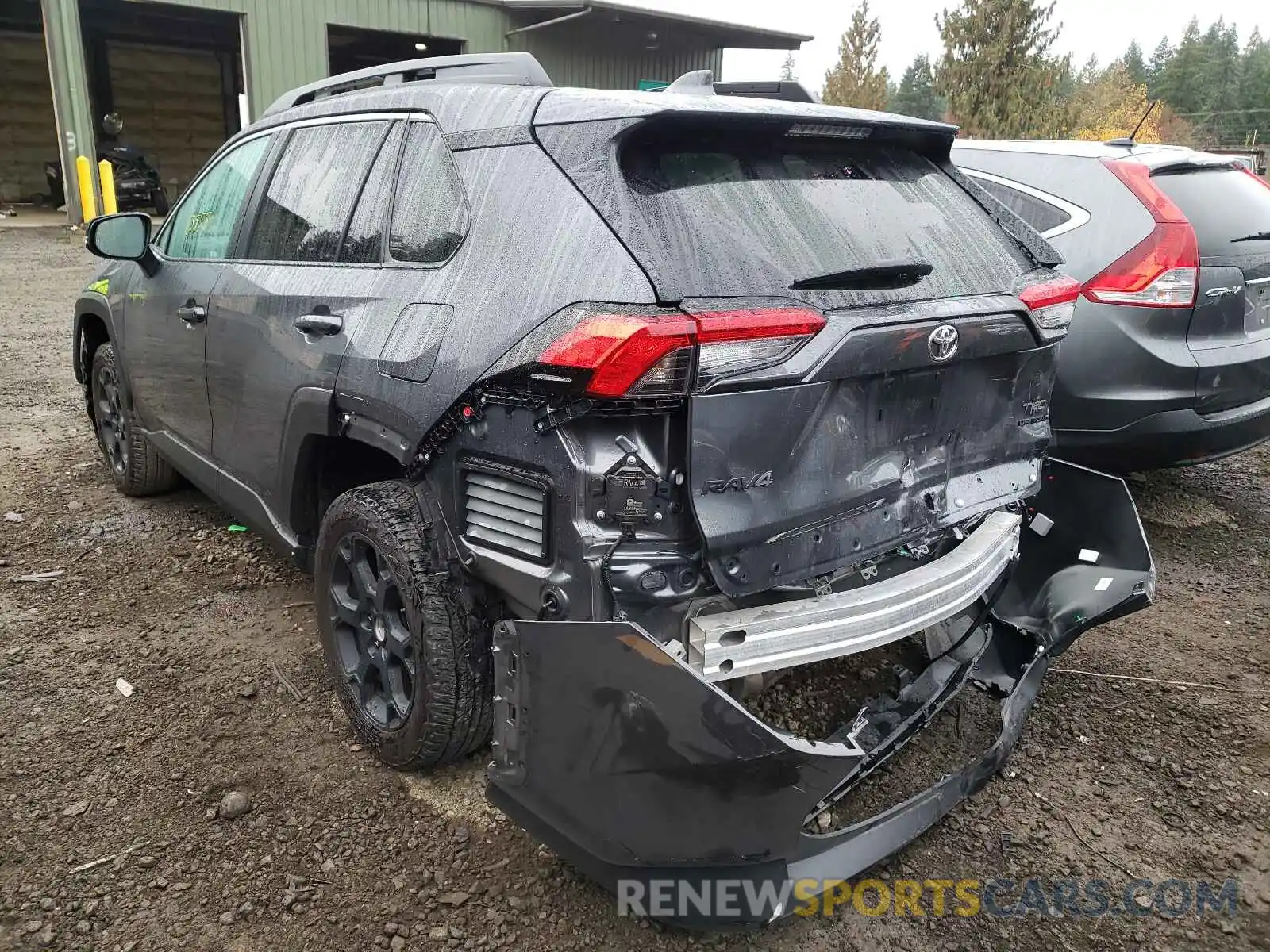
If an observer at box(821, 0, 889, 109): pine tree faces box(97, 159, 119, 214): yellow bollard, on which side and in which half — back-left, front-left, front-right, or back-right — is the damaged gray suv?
front-left

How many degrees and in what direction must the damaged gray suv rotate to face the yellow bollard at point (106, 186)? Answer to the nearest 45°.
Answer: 0° — it already faces it

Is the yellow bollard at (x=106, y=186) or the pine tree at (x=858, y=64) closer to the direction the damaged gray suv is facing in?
the yellow bollard

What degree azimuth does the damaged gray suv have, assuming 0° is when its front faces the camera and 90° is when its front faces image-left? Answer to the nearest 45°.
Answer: approximately 135°

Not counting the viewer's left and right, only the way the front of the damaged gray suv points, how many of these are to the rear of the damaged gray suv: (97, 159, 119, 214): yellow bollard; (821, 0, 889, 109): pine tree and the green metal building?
0

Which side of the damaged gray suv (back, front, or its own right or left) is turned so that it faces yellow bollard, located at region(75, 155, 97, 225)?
front

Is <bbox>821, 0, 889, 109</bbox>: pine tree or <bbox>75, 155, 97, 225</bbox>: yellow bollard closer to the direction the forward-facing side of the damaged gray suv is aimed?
the yellow bollard

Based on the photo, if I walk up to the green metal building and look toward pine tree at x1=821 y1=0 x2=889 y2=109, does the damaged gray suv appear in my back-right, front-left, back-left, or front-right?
back-right

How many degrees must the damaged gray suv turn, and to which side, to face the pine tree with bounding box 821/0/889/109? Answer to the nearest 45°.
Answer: approximately 45° to its right

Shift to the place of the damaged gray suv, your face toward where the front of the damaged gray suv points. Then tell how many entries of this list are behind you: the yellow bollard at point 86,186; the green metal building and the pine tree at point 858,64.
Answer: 0

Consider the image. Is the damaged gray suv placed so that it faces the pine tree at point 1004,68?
no

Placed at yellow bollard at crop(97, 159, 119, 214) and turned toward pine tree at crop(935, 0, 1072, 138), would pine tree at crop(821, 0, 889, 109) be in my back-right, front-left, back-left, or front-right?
front-left
